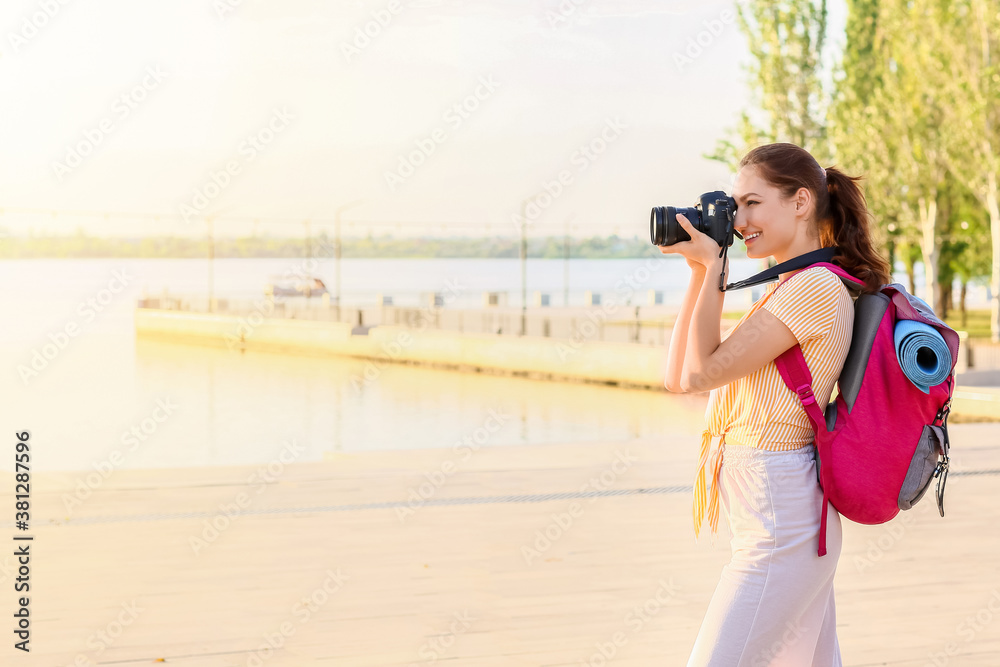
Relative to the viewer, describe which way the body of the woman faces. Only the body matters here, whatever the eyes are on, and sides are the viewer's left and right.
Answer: facing to the left of the viewer

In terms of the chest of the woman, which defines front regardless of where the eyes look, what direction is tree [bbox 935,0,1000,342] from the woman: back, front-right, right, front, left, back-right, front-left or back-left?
right

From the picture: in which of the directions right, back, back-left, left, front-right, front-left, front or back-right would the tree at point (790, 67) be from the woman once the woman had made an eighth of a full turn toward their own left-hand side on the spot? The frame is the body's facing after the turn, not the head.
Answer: back-right
